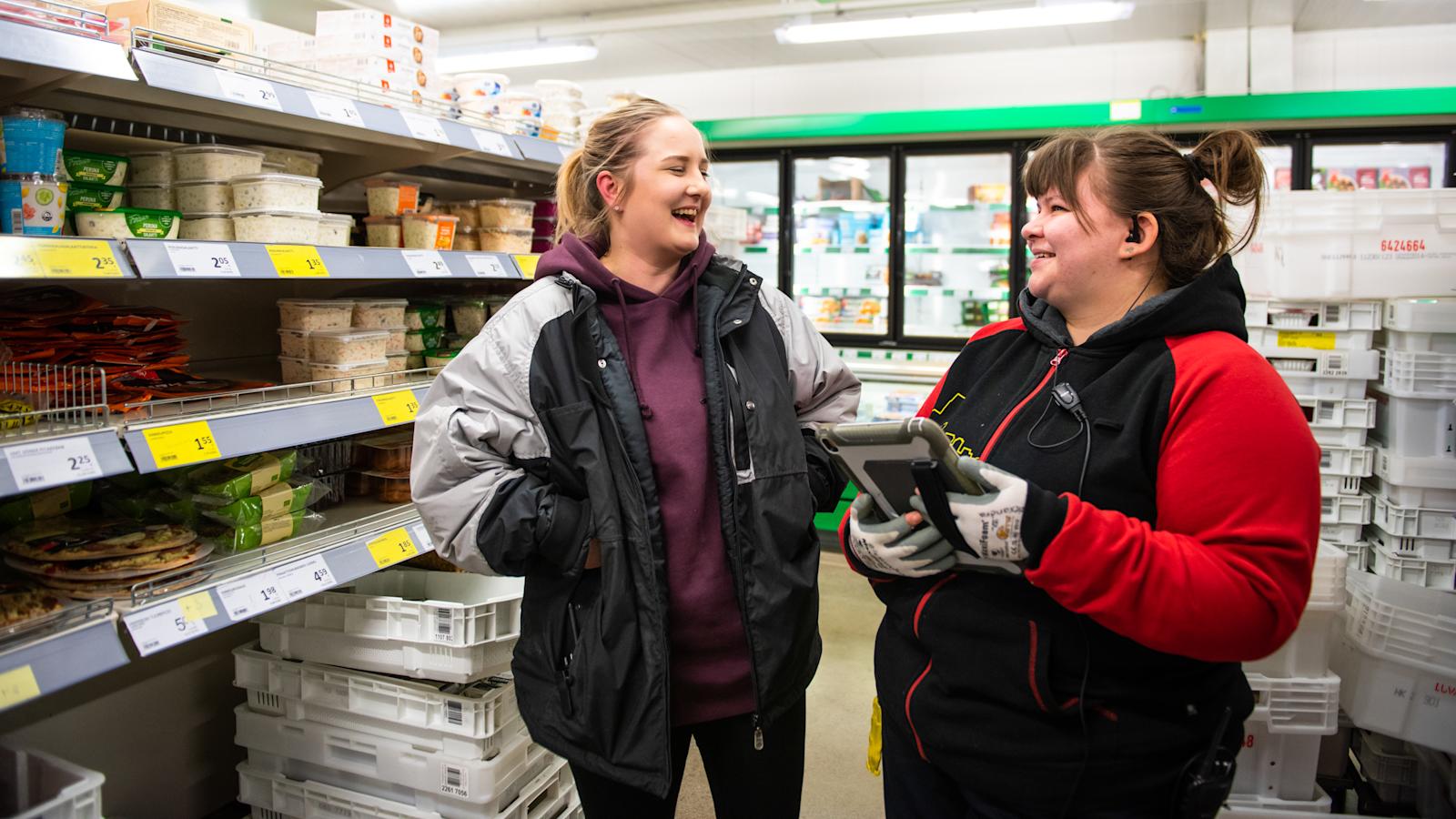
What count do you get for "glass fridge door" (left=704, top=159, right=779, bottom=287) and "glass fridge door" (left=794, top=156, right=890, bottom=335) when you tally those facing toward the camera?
2

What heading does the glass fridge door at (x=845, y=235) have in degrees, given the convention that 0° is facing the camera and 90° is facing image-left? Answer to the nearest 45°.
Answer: approximately 0°

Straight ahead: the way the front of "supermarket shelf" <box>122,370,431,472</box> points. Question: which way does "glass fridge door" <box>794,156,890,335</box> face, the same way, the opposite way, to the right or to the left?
to the right

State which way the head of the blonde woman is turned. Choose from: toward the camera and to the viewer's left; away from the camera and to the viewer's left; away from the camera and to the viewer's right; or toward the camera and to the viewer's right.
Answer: toward the camera and to the viewer's right

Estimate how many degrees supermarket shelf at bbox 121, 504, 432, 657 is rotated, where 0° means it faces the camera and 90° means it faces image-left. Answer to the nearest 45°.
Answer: approximately 315°

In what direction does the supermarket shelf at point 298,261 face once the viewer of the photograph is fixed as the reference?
facing the viewer and to the right of the viewer

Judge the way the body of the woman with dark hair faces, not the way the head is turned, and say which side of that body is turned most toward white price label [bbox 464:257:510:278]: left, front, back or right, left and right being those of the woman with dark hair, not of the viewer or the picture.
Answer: right

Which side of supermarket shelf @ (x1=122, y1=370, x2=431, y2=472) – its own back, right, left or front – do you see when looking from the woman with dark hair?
front

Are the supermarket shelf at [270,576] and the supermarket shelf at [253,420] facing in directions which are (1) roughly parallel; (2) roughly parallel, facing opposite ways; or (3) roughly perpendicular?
roughly parallel

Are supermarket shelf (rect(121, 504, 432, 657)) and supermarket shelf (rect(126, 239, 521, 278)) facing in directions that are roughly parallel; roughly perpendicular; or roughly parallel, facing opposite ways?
roughly parallel

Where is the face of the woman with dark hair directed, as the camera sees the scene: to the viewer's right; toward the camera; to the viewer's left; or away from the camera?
to the viewer's left

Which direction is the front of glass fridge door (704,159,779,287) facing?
toward the camera

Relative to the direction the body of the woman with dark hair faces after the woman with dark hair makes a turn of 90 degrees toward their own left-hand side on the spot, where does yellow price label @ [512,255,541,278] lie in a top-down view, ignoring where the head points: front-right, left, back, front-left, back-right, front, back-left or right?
back
